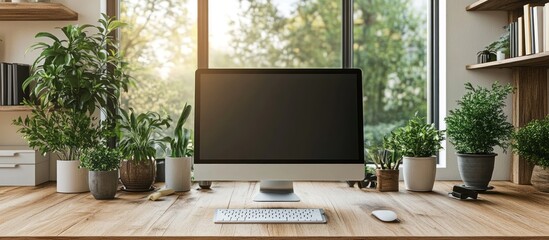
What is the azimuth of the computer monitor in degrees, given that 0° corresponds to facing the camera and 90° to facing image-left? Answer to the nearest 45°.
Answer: approximately 0°

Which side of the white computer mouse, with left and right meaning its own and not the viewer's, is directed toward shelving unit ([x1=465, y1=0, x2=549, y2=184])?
right

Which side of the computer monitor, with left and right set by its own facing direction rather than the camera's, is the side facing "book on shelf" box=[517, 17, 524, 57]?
left

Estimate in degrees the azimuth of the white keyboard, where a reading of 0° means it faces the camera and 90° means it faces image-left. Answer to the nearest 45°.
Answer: approximately 0°

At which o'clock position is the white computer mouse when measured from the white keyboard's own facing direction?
The white computer mouse is roughly at 9 o'clock from the white keyboard.

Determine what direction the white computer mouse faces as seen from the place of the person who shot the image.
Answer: facing away from the viewer and to the left of the viewer
